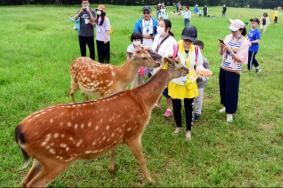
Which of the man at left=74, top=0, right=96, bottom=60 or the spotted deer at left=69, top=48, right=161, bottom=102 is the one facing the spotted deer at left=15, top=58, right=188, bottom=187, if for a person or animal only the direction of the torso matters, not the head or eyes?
the man

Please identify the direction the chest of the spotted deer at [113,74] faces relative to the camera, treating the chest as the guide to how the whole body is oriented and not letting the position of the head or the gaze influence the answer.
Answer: to the viewer's right

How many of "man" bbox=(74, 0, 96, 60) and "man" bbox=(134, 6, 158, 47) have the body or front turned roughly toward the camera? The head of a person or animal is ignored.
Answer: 2

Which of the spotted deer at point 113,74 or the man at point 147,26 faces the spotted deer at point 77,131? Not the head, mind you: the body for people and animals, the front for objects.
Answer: the man

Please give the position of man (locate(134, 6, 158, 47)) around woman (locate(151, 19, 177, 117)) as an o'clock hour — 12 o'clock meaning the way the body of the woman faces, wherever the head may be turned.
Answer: The man is roughly at 4 o'clock from the woman.

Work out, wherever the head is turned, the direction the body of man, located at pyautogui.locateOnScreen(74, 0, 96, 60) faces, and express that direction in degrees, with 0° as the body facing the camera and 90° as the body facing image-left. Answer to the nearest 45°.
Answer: approximately 0°

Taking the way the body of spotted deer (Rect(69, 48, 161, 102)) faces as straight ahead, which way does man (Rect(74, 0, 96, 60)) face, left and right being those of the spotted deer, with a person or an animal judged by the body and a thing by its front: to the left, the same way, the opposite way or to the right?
to the right

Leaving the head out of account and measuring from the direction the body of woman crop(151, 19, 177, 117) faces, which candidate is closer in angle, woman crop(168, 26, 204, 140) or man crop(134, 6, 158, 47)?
the woman

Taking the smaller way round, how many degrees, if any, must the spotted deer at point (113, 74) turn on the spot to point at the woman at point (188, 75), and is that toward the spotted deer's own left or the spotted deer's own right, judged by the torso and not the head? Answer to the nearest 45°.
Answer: approximately 45° to the spotted deer's own right

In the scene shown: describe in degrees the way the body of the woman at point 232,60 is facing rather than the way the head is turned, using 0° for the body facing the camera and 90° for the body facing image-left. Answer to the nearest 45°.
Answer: approximately 45°
